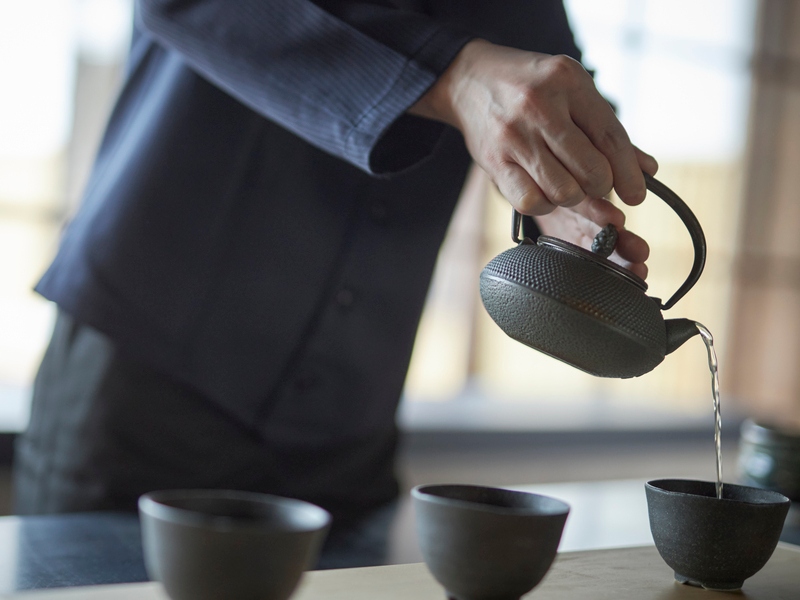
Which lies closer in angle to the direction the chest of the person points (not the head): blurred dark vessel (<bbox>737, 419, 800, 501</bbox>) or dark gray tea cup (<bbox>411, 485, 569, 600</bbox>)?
the dark gray tea cup

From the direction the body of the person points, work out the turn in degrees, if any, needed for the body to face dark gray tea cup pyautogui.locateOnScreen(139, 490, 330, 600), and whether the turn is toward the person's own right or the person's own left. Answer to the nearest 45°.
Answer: approximately 45° to the person's own right

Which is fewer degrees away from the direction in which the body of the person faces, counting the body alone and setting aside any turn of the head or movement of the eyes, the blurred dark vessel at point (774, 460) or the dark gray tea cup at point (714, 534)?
the dark gray tea cup

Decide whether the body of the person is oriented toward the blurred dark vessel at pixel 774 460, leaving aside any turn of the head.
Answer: no

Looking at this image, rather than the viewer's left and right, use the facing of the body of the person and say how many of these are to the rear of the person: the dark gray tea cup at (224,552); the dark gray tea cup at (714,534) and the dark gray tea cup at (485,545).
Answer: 0

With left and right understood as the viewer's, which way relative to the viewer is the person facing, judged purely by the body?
facing the viewer and to the right of the viewer

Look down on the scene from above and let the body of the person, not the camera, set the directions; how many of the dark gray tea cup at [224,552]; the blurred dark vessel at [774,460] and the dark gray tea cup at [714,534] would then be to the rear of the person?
0

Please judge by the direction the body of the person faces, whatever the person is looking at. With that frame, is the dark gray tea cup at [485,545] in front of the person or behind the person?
in front

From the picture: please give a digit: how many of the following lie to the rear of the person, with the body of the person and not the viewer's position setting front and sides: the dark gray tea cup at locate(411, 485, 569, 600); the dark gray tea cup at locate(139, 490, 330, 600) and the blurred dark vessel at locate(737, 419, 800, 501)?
0

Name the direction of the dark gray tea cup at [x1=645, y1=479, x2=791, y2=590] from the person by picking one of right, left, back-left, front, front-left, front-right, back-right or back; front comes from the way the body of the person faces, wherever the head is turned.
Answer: front

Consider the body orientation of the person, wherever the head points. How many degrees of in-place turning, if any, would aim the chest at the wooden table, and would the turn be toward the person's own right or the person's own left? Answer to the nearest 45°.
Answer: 0° — they already face it
